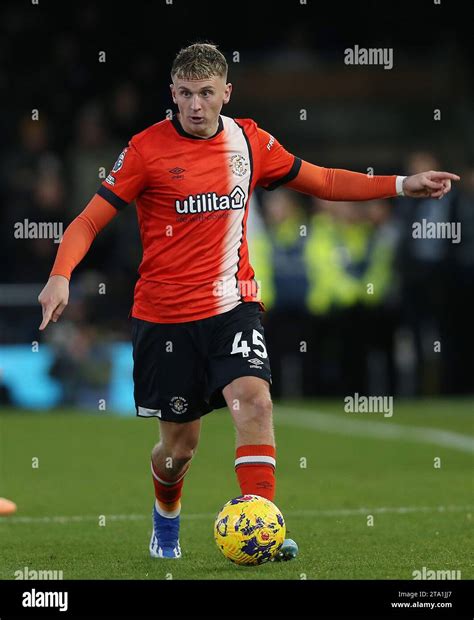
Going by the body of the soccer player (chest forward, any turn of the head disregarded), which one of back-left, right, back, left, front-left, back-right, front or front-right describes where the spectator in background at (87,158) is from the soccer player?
back

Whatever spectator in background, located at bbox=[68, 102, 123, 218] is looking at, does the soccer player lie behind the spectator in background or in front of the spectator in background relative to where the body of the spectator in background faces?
in front
